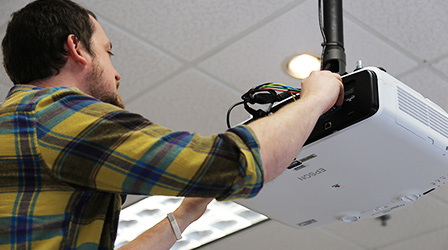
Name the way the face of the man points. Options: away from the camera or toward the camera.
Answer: away from the camera

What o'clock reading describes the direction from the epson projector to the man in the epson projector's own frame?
The man is roughly at 6 o'clock from the epson projector.

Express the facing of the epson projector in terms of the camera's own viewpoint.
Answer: facing away from the viewer and to the right of the viewer
